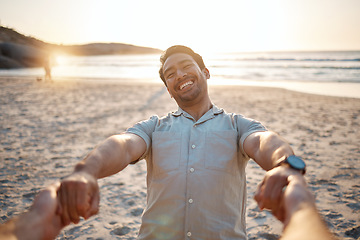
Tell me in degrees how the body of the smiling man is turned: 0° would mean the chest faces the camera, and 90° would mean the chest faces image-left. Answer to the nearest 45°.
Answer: approximately 0°
